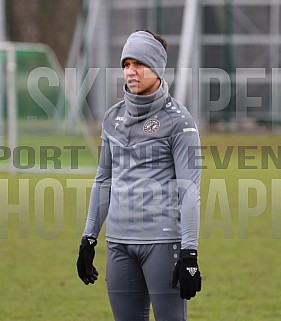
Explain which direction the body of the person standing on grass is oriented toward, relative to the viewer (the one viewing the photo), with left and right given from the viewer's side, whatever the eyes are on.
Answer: facing the viewer and to the left of the viewer

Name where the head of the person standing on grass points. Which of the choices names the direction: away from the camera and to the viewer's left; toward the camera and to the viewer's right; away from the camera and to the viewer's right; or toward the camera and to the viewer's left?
toward the camera and to the viewer's left
